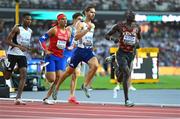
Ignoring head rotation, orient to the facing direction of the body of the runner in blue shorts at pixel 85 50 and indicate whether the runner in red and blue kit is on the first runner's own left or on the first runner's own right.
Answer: on the first runner's own right

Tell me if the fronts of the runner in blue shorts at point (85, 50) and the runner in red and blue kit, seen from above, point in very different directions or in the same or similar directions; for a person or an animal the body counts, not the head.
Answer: same or similar directions

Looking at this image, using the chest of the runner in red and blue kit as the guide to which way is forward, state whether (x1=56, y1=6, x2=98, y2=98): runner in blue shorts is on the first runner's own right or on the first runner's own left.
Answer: on the first runner's own left
